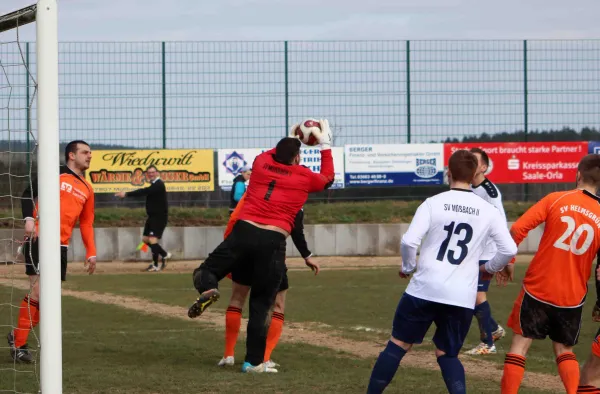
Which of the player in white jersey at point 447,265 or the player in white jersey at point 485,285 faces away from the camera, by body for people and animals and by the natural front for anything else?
the player in white jersey at point 447,265

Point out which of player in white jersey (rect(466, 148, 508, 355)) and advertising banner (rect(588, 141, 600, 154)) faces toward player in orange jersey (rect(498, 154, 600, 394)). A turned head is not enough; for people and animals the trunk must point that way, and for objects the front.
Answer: the advertising banner

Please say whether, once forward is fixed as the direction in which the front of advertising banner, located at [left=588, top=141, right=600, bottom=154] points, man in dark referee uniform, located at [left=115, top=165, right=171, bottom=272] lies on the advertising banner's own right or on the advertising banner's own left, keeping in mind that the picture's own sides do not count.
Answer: on the advertising banner's own right

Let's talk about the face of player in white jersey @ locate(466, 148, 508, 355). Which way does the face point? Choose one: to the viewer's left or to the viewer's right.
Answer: to the viewer's left

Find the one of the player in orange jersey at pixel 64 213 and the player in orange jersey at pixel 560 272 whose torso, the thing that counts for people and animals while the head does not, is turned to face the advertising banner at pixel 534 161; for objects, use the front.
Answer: the player in orange jersey at pixel 560 272

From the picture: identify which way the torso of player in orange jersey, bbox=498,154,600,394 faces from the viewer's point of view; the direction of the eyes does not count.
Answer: away from the camera

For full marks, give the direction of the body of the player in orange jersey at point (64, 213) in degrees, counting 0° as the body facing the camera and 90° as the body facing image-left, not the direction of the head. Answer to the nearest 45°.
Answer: approximately 315°

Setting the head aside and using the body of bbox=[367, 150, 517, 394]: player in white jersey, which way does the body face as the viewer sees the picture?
away from the camera

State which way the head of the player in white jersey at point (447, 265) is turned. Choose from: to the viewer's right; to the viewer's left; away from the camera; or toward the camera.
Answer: away from the camera

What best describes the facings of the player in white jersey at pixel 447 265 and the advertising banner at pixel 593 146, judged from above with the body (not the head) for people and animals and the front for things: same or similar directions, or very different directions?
very different directions

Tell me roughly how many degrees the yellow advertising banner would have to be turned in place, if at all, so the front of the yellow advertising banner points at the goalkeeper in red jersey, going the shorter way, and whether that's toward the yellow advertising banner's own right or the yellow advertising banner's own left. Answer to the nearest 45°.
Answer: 0° — it already faces them

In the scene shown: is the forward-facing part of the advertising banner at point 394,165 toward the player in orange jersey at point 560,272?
yes
